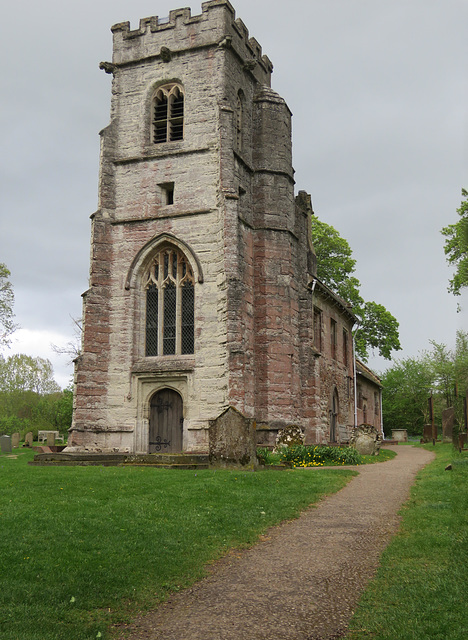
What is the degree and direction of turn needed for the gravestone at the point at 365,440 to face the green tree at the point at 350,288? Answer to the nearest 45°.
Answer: approximately 180°

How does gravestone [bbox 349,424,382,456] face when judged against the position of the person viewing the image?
facing the viewer

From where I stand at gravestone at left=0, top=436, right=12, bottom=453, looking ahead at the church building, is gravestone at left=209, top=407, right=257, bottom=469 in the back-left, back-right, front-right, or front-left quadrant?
front-right

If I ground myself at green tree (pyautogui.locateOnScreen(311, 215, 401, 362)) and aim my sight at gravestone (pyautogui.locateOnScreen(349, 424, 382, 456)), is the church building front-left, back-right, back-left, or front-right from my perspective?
front-right

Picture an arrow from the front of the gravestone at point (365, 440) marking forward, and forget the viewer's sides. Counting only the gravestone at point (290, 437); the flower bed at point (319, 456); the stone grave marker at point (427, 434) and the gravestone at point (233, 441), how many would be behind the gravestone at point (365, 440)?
1

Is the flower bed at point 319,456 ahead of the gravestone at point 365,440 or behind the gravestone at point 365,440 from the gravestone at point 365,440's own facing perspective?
ahead

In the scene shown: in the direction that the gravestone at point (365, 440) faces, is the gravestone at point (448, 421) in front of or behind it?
behind

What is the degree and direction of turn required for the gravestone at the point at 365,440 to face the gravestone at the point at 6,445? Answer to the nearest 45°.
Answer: approximately 90° to its right

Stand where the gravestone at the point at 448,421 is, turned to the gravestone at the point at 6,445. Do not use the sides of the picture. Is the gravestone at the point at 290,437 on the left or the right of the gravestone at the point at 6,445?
left

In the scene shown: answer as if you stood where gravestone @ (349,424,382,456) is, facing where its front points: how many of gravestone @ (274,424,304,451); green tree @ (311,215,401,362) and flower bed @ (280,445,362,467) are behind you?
1

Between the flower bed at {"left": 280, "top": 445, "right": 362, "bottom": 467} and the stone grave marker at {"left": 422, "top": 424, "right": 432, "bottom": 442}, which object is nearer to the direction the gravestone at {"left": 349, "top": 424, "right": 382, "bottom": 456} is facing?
the flower bed
